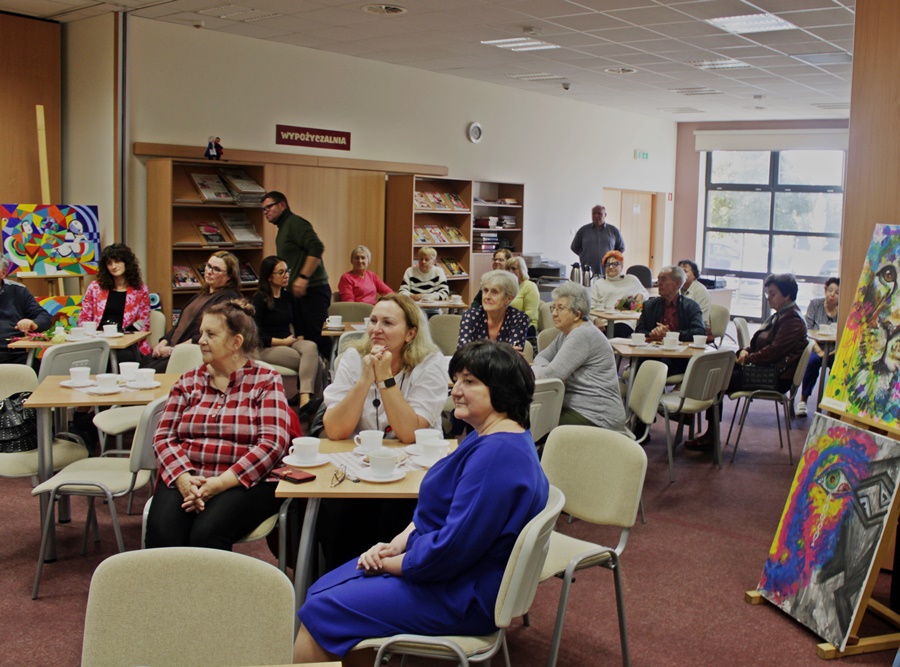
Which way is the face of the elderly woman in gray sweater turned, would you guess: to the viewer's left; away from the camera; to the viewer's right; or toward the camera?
to the viewer's left

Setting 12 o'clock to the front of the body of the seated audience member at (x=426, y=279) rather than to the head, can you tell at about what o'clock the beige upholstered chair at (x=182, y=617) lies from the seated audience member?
The beige upholstered chair is roughly at 12 o'clock from the seated audience member.

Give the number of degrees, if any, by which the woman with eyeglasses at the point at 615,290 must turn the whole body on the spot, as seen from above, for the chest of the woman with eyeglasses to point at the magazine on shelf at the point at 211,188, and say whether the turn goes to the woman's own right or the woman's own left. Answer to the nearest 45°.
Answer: approximately 90° to the woman's own right

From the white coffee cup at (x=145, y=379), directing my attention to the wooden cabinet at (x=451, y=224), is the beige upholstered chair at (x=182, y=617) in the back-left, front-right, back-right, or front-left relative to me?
back-right

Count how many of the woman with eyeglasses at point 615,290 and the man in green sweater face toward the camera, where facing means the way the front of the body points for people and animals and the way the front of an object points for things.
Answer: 1

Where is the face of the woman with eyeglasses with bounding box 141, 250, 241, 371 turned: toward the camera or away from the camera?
toward the camera

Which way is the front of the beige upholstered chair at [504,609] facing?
to the viewer's left

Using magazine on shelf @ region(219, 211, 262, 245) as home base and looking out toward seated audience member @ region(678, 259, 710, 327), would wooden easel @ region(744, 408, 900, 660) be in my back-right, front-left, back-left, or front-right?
front-right

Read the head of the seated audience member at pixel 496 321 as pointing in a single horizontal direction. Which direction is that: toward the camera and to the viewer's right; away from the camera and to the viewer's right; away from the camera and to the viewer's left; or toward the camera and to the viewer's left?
toward the camera and to the viewer's left

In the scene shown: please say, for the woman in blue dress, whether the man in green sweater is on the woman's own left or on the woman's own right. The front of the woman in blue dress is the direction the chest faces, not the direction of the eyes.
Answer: on the woman's own right

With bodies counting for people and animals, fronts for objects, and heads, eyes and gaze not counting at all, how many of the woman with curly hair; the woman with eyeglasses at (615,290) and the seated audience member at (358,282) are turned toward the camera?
3
